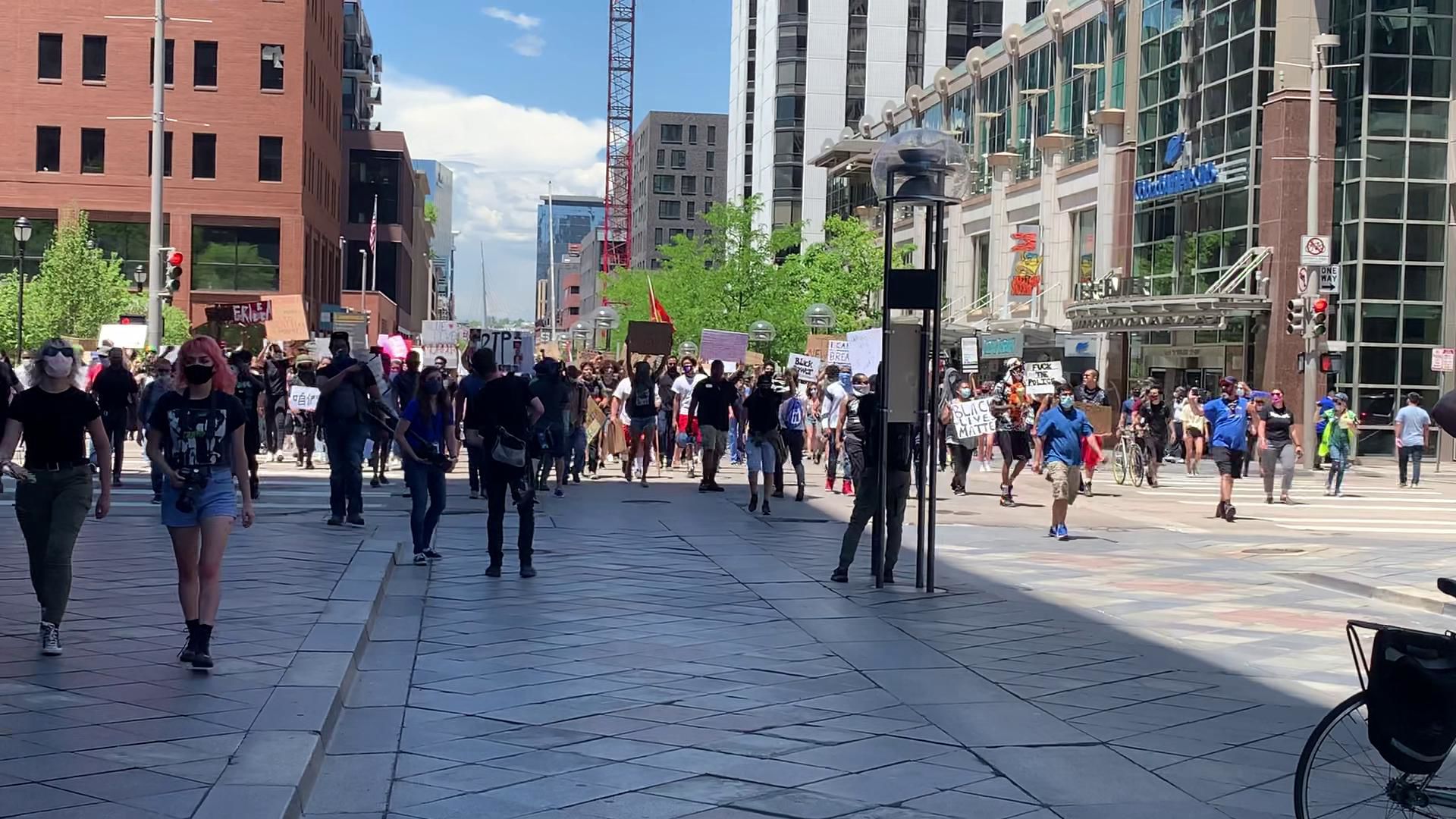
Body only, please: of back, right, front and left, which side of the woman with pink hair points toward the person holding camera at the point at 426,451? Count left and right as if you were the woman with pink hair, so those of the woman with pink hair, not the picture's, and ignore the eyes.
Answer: back

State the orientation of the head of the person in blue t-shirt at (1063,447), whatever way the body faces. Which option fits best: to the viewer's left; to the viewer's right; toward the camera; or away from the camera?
toward the camera

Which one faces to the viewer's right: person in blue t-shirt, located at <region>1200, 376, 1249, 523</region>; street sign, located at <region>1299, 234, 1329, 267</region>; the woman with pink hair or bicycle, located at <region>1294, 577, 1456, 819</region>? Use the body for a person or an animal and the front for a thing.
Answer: the bicycle

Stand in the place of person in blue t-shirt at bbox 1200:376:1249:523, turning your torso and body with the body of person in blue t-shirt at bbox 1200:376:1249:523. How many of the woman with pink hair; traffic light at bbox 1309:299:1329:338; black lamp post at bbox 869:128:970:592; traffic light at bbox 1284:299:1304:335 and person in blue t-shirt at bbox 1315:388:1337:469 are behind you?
3

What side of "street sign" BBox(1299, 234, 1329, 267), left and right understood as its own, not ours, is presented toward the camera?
front

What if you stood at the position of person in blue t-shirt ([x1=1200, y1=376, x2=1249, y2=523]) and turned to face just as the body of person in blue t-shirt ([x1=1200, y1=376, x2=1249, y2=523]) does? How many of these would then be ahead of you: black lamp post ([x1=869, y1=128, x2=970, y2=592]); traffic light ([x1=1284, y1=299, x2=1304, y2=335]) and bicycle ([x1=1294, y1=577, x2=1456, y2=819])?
2

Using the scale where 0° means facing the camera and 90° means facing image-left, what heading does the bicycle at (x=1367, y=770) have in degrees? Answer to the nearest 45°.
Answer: approximately 270°

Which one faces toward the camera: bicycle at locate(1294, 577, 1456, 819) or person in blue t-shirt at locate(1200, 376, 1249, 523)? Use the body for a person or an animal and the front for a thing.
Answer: the person in blue t-shirt

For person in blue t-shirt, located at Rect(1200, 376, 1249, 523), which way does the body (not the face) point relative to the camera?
toward the camera

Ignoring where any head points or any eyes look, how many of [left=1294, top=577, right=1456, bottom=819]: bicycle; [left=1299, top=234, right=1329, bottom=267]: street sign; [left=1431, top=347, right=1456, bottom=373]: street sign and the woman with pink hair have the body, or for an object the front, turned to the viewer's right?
1

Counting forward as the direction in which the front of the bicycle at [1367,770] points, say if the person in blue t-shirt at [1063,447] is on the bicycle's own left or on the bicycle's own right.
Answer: on the bicycle's own left

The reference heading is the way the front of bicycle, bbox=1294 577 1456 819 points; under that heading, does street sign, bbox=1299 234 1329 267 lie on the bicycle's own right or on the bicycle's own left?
on the bicycle's own left

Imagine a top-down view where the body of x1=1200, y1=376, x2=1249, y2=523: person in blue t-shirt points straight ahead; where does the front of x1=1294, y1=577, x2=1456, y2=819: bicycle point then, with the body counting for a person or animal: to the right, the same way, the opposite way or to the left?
to the left

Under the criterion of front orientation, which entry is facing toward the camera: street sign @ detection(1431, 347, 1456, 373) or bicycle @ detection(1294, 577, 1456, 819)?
the street sign
